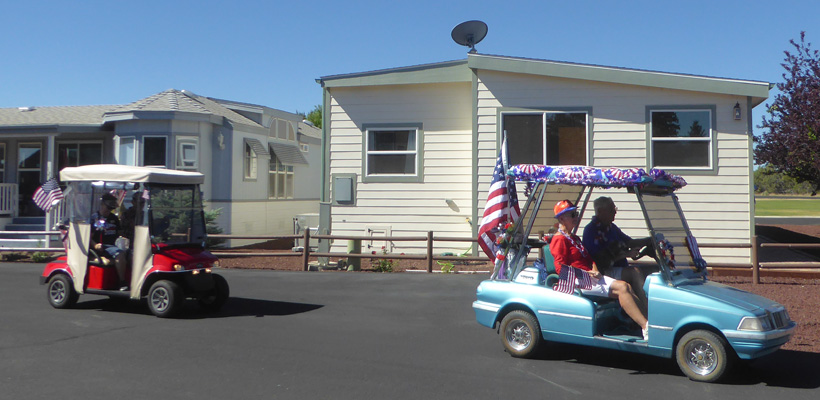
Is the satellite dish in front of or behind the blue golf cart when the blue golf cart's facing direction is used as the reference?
behind

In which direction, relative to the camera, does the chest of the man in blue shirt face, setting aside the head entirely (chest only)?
to the viewer's right

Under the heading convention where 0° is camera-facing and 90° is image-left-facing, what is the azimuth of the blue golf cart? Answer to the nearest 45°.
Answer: approximately 315°

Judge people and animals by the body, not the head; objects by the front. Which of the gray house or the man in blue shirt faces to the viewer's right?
the man in blue shirt

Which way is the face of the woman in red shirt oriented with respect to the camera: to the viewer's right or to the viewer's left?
to the viewer's right

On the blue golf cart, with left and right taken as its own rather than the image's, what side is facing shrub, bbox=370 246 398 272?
back

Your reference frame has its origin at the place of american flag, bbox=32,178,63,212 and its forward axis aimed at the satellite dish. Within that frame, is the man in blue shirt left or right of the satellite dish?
right

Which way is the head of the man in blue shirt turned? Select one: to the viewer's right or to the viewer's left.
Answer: to the viewer's right

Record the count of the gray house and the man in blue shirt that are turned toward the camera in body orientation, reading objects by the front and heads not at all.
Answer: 1

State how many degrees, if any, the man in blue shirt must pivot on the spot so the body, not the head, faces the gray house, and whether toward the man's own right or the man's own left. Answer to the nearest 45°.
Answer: approximately 135° to the man's own left

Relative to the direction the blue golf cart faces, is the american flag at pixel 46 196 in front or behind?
behind
